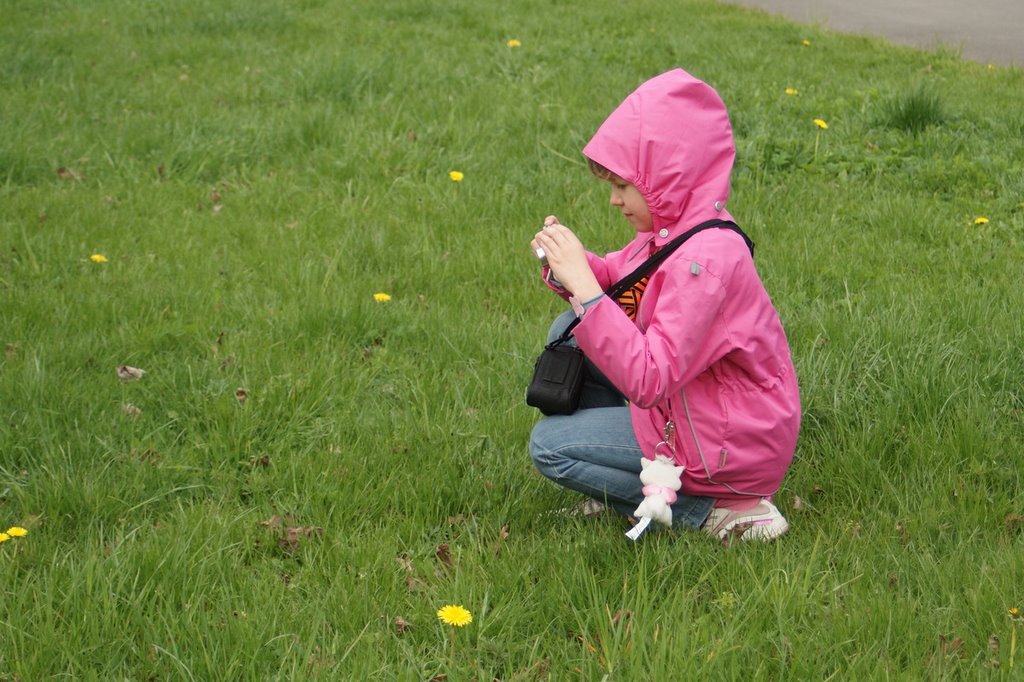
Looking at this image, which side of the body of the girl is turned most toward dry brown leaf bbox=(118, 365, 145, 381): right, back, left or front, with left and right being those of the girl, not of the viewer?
front

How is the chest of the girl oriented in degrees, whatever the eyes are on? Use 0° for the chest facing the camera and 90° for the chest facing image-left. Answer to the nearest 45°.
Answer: approximately 90°

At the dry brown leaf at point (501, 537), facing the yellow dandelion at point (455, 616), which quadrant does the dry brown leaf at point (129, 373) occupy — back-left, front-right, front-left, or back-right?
back-right

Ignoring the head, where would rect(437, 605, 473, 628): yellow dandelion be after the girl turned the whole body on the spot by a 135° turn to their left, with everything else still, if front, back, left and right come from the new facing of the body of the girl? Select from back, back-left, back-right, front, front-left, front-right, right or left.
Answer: right

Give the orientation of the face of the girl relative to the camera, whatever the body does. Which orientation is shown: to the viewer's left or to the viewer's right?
to the viewer's left
